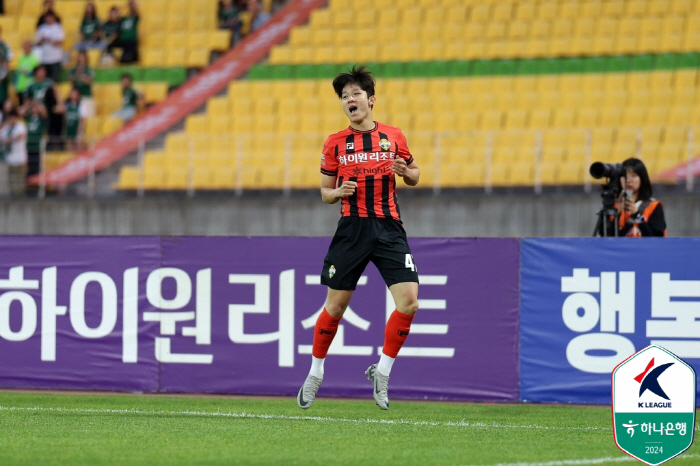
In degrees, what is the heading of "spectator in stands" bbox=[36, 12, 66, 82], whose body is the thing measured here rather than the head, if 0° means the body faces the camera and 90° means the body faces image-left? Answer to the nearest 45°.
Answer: approximately 0°

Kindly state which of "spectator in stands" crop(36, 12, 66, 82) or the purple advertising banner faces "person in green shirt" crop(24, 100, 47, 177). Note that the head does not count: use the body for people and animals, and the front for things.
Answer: the spectator in stands

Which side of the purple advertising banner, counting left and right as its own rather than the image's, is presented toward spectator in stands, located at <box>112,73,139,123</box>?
back

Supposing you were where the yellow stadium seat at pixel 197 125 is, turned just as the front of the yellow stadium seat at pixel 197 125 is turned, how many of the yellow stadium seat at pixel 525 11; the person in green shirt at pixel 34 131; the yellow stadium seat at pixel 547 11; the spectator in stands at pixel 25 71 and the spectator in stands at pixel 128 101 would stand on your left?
2

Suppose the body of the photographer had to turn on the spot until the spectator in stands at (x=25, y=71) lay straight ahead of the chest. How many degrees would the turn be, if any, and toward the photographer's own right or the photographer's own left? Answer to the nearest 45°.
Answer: approximately 90° to the photographer's own right

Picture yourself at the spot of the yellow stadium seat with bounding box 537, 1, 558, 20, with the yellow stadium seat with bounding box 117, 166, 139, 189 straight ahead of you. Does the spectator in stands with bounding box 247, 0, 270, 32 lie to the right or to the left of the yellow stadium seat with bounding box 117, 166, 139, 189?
right

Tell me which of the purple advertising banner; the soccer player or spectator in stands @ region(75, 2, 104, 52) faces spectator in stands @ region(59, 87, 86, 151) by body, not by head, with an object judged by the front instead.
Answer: spectator in stands @ region(75, 2, 104, 52)

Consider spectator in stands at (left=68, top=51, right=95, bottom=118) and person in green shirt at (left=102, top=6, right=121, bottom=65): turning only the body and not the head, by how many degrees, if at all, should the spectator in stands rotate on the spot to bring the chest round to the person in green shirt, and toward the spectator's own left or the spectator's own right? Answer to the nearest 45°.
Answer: approximately 180°

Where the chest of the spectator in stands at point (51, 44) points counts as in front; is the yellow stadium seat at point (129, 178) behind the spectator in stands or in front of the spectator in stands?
in front

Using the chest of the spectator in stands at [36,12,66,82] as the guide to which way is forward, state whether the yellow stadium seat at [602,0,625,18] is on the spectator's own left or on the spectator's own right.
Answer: on the spectator's own left

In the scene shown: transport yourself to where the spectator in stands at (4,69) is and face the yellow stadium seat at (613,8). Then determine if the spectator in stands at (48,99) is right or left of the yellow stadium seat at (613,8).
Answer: right

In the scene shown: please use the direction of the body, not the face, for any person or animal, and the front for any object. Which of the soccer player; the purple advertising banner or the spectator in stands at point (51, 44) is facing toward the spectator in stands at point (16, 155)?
the spectator in stands at point (51, 44)
